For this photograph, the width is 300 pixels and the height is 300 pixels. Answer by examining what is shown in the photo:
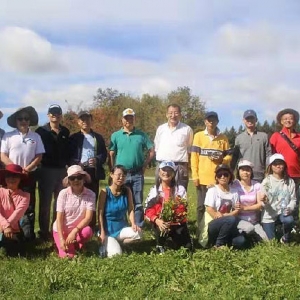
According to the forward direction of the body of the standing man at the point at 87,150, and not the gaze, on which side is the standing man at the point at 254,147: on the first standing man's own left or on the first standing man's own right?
on the first standing man's own left

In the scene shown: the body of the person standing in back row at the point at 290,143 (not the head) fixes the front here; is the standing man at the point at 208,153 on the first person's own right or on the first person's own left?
on the first person's own right

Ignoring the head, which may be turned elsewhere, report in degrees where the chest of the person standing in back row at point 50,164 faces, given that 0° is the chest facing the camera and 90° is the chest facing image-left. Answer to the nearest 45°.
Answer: approximately 0°

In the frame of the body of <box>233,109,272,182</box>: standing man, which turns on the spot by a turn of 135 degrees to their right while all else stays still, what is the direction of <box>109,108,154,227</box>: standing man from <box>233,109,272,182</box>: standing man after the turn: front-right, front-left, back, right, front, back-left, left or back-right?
front-left

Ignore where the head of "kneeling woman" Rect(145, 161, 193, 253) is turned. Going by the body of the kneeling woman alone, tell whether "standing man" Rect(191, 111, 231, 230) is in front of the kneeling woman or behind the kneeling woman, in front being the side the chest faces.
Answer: behind

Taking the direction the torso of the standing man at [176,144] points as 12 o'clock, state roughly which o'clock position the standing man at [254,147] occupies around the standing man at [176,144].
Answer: the standing man at [254,147] is roughly at 9 o'clock from the standing man at [176,144].

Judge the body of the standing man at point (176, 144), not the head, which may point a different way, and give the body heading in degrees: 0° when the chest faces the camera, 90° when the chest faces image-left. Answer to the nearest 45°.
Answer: approximately 0°
